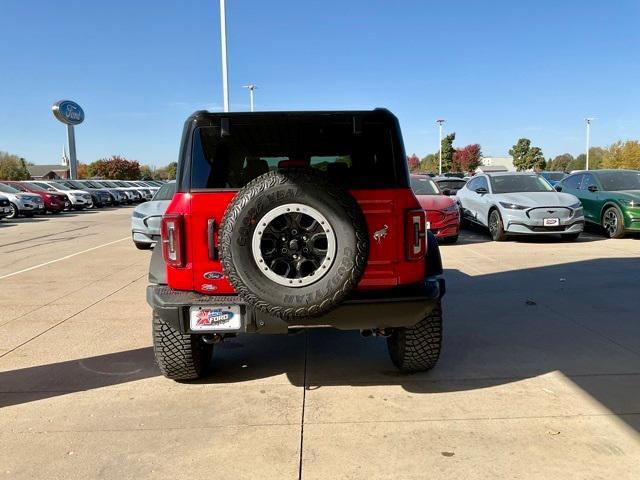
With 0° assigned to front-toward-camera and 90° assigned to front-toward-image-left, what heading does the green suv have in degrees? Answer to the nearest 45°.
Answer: approximately 315°

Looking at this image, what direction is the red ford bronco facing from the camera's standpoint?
away from the camera

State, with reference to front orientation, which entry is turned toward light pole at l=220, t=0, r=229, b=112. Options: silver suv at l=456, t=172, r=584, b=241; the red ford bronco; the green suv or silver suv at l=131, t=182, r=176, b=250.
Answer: the red ford bronco

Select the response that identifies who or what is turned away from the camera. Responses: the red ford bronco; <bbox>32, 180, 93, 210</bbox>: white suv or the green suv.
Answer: the red ford bronco

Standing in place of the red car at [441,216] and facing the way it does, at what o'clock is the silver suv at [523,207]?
The silver suv is roughly at 10 o'clock from the red car.

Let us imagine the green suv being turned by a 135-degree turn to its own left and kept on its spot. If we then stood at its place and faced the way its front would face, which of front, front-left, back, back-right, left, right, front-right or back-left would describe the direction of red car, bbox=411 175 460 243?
back-left

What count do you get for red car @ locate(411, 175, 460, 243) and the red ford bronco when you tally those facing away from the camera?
1

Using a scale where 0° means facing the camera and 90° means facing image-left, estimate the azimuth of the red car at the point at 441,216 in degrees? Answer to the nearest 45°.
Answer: approximately 315°

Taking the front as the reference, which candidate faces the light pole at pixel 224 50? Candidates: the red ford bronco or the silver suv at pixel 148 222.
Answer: the red ford bronco

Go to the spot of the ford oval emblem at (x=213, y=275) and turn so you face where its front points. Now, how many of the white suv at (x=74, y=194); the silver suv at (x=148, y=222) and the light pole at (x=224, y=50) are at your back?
3

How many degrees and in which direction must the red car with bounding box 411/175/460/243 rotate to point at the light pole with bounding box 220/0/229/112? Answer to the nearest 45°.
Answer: approximately 180°
